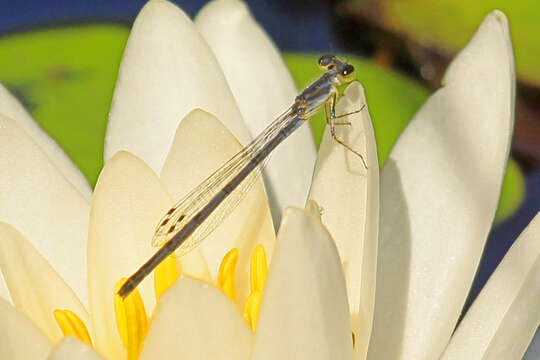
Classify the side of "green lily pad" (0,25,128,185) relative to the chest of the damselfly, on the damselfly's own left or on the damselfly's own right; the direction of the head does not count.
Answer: on the damselfly's own left

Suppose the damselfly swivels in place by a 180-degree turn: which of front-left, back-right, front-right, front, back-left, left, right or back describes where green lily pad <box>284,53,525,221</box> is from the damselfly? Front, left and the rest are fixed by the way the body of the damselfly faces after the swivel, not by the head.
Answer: back

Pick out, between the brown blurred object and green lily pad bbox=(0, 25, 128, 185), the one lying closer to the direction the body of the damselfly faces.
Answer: the brown blurred object

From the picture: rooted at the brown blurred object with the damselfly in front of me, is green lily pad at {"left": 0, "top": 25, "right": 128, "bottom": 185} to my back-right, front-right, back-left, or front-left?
front-right

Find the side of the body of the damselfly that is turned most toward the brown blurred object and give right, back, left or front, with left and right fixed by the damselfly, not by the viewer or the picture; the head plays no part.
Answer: front

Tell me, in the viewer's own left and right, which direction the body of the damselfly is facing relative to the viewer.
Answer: facing away from the viewer and to the right of the viewer

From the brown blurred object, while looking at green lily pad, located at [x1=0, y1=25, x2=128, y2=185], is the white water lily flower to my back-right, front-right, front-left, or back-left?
front-left

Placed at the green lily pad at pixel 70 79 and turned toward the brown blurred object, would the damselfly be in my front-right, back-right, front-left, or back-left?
front-right
